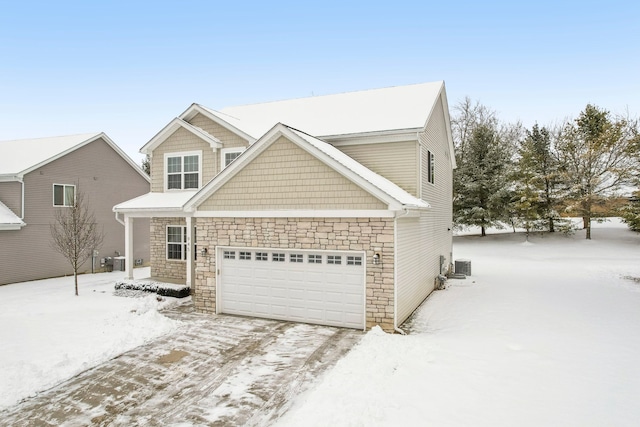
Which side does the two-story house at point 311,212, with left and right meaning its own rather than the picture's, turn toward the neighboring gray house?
right

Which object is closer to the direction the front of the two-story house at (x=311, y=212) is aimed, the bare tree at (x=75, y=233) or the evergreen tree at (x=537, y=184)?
the bare tree

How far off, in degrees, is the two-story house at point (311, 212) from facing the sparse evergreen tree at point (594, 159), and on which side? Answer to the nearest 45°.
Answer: approximately 180°

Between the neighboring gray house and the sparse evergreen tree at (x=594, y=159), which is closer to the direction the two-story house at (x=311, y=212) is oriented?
the neighboring gray house

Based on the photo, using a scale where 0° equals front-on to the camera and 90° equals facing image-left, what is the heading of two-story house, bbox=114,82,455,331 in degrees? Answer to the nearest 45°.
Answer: approximately 45°

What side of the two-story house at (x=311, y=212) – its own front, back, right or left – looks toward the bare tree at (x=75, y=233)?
right

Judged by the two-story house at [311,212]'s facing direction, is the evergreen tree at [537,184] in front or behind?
behind
